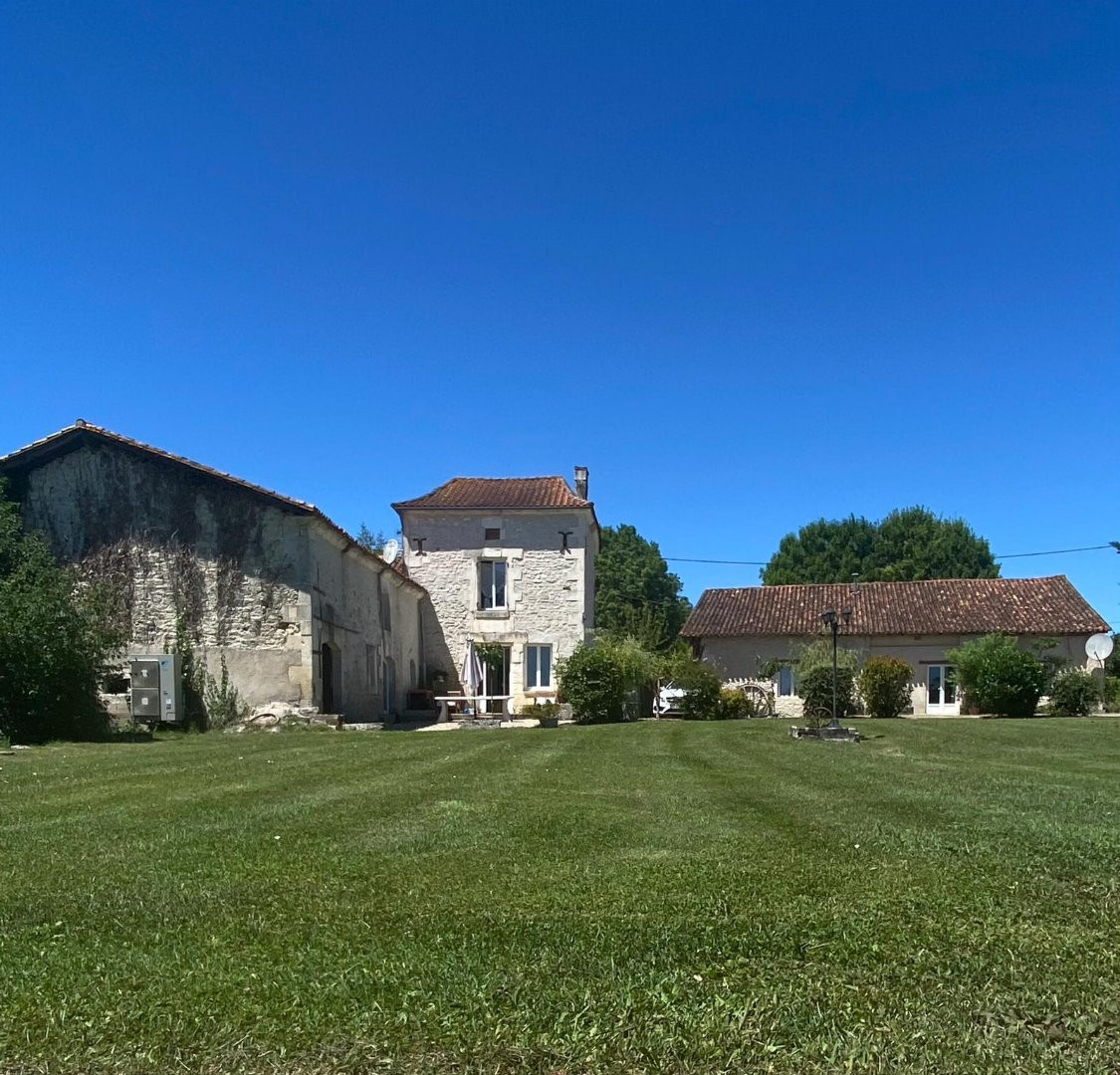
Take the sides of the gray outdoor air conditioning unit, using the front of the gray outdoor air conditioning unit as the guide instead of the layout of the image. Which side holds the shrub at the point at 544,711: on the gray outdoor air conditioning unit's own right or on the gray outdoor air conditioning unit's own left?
on the gray outdoor air conditioning unit's own left

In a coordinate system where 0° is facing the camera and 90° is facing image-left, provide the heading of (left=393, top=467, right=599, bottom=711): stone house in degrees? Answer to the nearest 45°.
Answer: approximately 0°

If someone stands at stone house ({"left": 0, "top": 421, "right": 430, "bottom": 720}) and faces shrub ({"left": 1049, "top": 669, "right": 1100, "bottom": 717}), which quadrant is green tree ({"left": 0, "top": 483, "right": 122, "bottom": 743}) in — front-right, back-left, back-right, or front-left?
back-right

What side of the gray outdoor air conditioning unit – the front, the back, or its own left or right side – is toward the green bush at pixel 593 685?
left

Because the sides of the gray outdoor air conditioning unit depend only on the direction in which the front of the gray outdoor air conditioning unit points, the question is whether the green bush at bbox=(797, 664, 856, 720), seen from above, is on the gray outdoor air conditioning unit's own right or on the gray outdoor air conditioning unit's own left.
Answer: on the gray outdoor air conditioning unit's own left

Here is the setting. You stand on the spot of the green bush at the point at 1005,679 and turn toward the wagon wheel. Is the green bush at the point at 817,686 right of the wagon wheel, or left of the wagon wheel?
left

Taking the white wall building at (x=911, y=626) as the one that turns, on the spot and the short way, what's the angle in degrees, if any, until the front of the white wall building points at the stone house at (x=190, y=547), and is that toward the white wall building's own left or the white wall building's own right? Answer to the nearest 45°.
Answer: approximately 45° to the white wall building's own right

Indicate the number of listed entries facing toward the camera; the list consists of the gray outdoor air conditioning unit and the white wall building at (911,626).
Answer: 2
